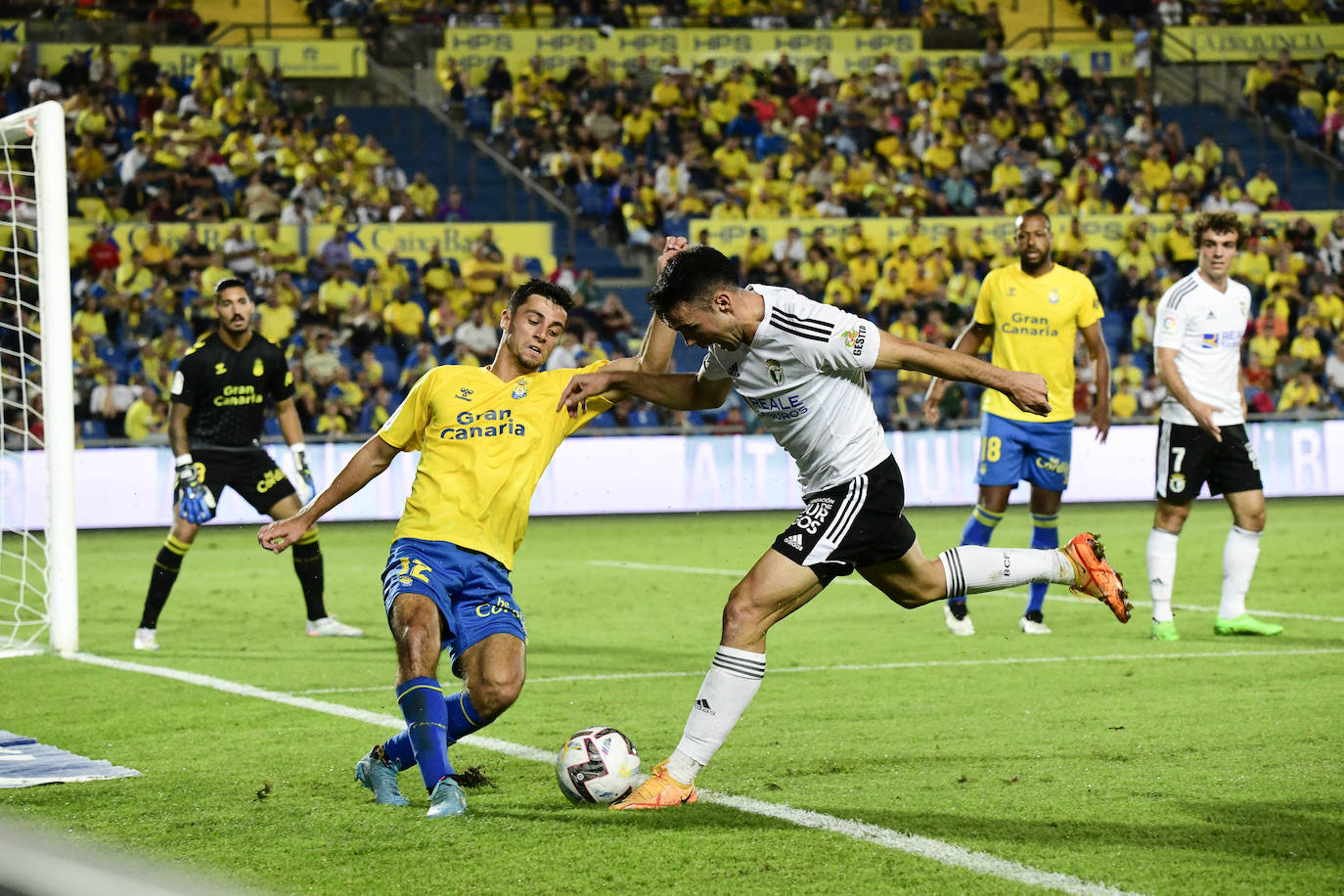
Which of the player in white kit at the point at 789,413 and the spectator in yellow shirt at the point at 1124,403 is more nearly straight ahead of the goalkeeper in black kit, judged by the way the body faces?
the player in white kit

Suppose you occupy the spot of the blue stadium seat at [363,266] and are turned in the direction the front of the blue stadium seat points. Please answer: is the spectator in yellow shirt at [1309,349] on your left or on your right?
on your left

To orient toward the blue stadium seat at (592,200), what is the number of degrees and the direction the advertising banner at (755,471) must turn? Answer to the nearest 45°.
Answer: approximately 180°

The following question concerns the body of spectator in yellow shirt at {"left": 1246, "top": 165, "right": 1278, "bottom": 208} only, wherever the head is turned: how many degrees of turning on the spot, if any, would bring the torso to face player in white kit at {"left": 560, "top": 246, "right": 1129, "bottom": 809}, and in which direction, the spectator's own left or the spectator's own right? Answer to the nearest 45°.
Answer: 0° — they already face them

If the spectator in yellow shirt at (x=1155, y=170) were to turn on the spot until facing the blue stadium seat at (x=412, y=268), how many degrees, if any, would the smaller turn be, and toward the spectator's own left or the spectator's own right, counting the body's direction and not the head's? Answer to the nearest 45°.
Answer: approximately 45° to the spectator's own right

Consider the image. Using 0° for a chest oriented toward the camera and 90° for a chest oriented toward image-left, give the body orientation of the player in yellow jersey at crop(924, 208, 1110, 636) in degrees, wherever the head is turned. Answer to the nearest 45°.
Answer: approximately 0°

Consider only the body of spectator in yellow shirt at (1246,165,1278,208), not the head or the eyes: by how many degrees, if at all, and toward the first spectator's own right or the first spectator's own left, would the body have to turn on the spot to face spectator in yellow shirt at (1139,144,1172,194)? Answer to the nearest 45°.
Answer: approximately 90° to the first spectator's own right
